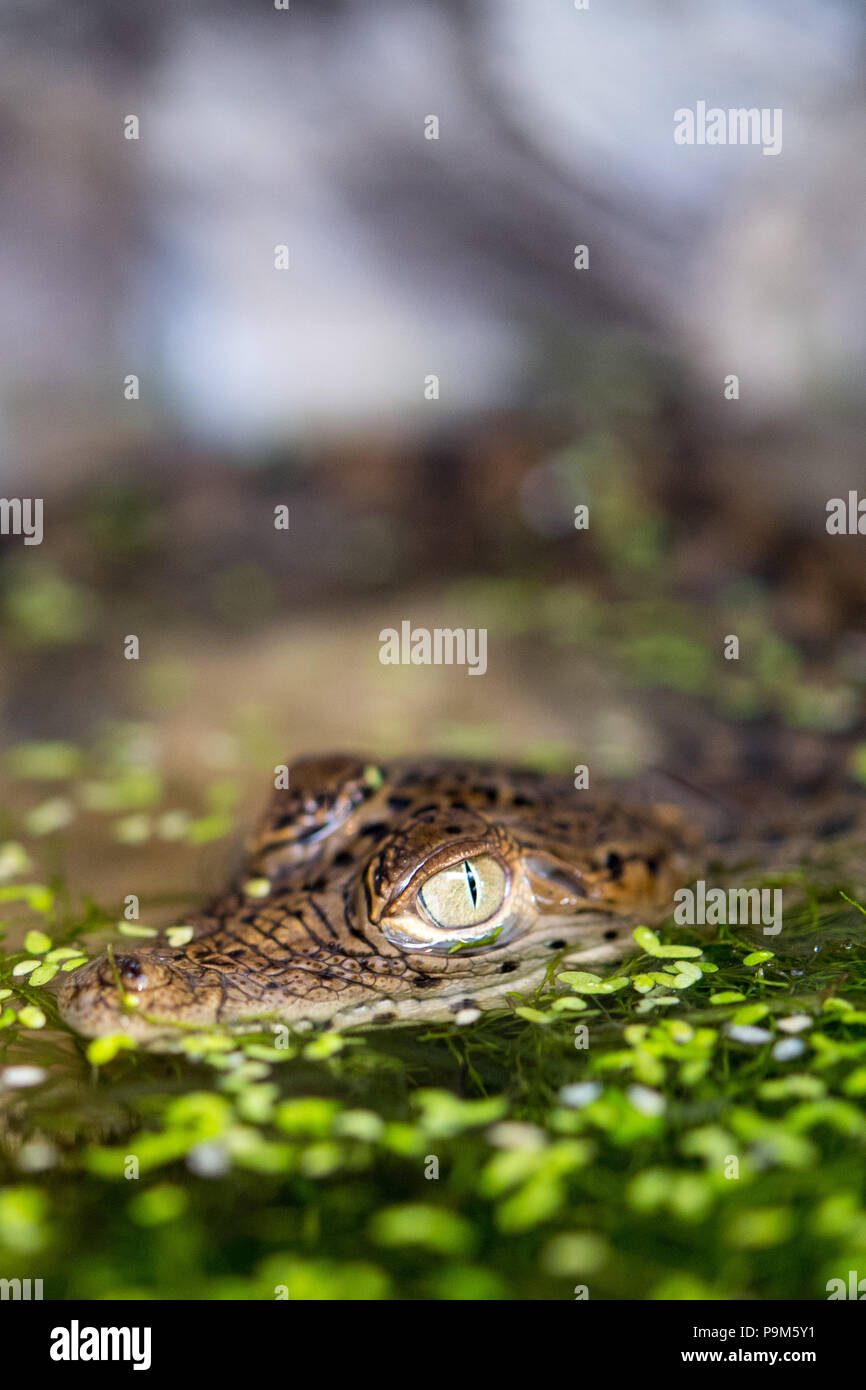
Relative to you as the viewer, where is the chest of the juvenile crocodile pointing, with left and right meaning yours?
facing the viewer and to the left of the viewer
